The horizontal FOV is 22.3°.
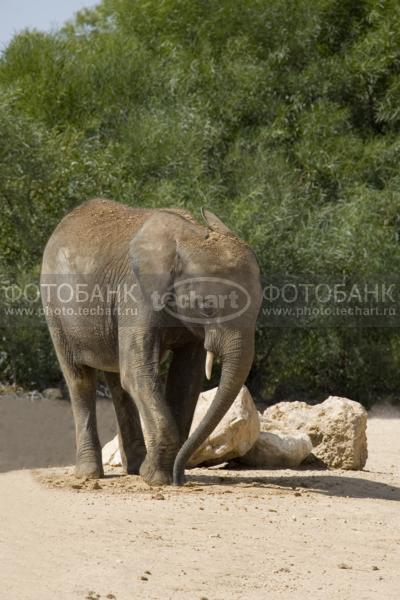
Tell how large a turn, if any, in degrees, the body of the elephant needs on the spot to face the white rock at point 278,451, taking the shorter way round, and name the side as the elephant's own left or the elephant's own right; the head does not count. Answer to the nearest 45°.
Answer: approximately 90° to the elephant's own left

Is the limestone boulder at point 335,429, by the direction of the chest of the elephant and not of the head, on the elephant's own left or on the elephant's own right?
on the elephant's own left

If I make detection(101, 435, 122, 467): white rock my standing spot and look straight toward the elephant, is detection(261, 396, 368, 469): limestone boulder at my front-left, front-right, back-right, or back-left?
front-left

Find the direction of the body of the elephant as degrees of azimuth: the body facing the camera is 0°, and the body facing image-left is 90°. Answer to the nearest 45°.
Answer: approximately 315°

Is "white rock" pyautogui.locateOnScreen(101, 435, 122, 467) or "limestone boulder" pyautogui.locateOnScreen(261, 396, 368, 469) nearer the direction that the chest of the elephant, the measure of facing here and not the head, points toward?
the limestone boulder

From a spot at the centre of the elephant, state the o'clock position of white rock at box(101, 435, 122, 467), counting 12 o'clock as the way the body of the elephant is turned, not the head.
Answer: The white rock is roughly at 7 o'clock from the elephant.

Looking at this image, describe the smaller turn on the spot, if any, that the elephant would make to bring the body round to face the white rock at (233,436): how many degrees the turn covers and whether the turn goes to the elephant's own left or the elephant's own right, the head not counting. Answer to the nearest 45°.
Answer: approximately 90° to the elephant's own left
